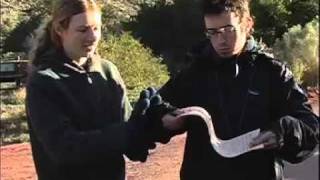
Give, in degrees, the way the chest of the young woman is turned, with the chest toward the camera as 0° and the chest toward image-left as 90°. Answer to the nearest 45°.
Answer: approximately 315°

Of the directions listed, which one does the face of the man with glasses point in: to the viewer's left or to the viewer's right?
to the viewer's left

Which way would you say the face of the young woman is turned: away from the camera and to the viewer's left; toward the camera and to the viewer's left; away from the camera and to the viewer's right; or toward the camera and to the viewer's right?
toward the camera and to the viewer's right

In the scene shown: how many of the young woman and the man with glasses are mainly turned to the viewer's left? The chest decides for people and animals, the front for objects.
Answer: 0

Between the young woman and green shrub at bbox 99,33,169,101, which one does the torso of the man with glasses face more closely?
the young woman

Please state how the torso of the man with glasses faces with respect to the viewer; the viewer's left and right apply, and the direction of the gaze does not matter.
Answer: facing the viewer

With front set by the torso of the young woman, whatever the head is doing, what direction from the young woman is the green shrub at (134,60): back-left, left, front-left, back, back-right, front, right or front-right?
back-left

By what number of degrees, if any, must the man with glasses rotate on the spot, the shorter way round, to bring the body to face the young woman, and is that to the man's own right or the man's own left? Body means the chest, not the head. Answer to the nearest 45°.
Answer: approximately 90° to the man's own right

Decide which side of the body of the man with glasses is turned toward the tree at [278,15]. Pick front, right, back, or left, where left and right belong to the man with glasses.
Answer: back
